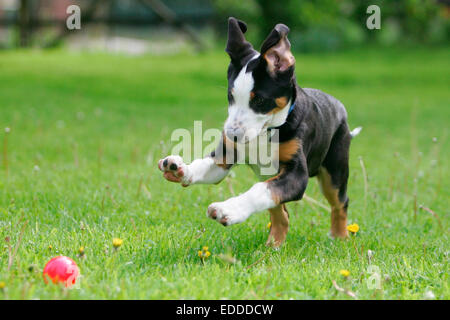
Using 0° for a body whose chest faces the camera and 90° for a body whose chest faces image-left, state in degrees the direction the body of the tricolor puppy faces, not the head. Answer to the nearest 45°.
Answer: approximately 45°

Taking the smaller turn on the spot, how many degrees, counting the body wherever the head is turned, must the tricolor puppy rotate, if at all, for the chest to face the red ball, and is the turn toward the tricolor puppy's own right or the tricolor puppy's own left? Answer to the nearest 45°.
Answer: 0° — it already faces it
